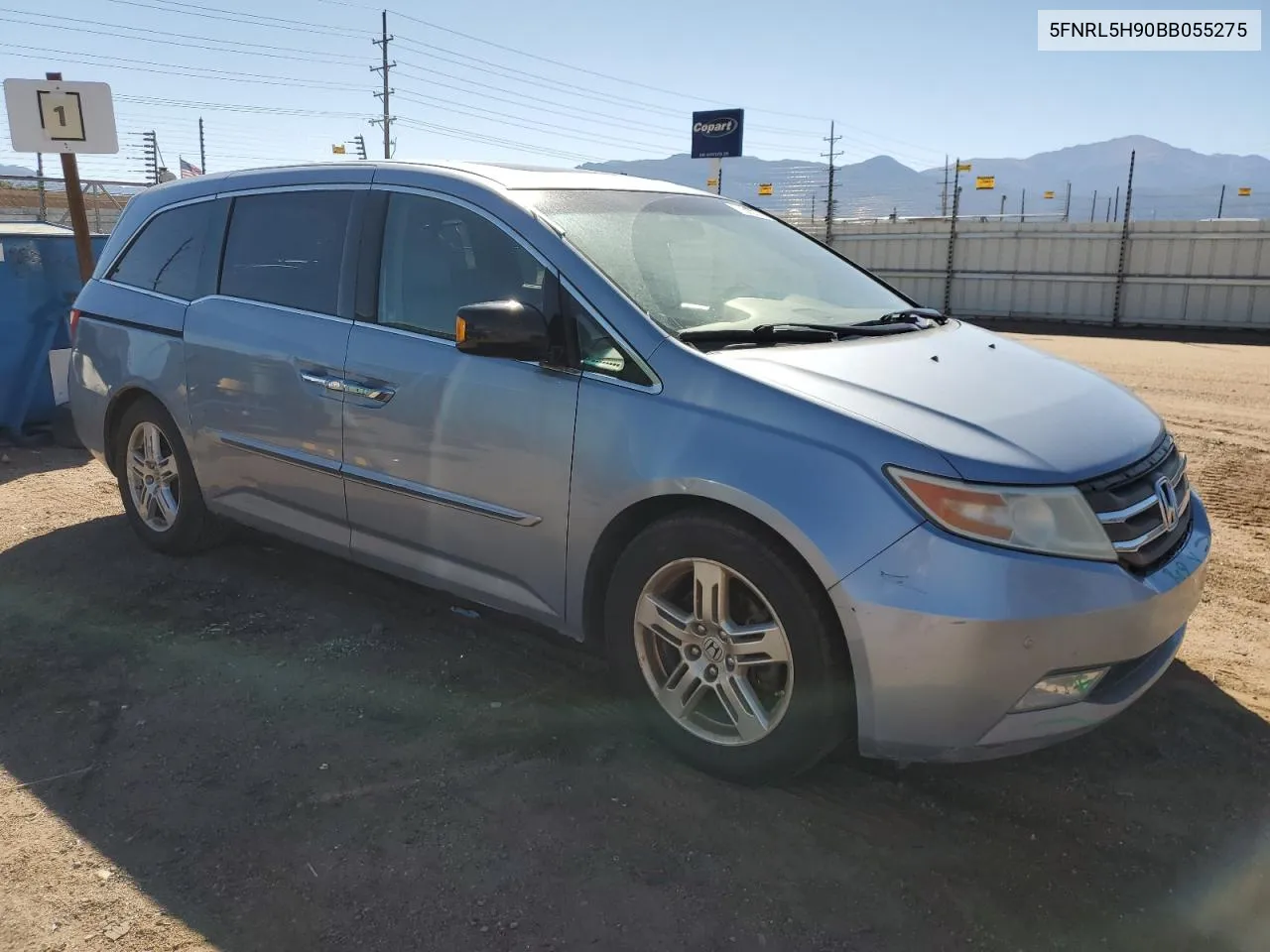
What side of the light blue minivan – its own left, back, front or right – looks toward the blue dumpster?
back

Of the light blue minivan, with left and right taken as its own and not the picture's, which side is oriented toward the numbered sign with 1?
back

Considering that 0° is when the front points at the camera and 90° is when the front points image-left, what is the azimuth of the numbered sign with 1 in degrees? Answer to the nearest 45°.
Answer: approximately 0°

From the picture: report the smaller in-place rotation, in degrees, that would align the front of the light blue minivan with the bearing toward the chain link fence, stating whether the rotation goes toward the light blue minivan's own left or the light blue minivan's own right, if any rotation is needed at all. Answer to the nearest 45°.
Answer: approximately 180°

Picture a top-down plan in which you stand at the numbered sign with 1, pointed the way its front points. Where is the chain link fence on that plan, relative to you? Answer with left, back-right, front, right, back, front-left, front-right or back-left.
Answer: back
